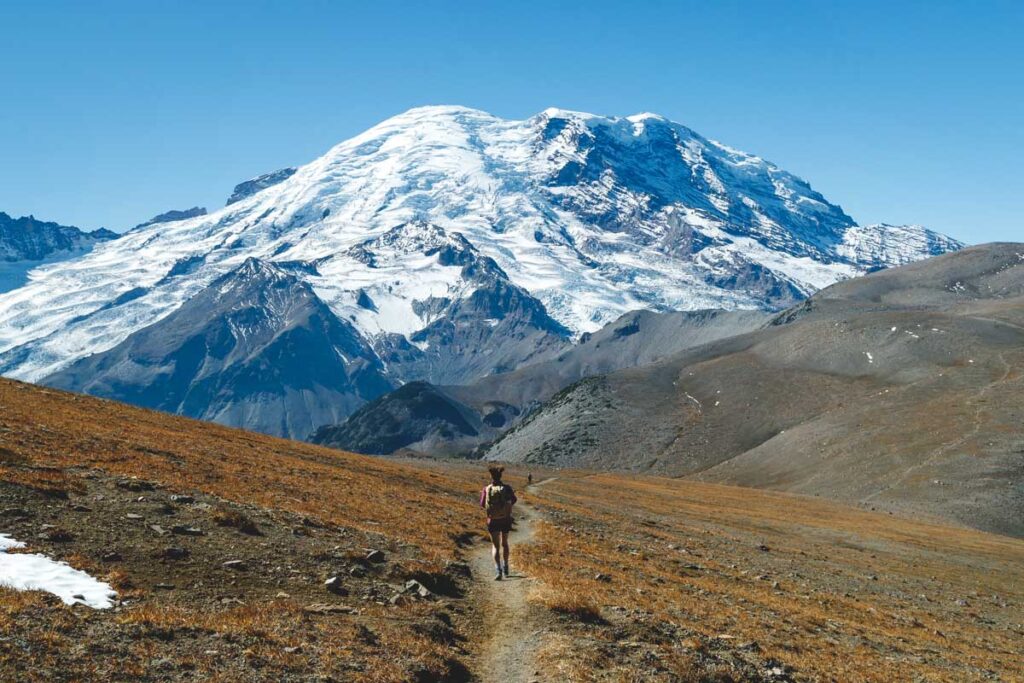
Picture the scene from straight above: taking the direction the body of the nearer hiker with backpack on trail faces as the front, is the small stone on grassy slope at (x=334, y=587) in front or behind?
behind

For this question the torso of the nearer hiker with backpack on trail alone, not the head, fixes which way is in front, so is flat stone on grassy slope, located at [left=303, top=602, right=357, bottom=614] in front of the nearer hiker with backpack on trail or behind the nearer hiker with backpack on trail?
behind

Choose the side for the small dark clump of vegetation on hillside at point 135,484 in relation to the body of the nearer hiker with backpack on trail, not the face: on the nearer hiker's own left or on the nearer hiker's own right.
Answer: on the nearer hiker's own left

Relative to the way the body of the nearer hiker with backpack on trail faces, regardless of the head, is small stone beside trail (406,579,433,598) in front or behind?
behind

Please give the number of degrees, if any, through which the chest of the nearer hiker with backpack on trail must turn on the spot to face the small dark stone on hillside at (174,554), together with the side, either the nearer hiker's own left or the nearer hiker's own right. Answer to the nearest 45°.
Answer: approximately 135° to the nearer hiker's own left

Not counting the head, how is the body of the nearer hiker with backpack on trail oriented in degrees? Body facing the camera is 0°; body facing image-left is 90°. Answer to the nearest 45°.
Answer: approximately 180°
